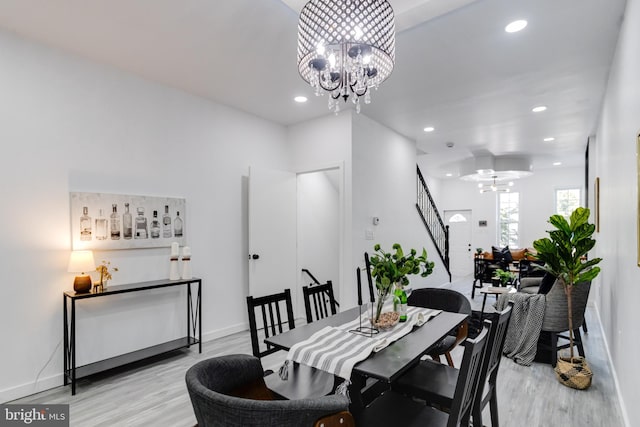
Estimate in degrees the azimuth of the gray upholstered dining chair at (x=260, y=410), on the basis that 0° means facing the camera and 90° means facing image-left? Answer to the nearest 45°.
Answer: approximately 225°

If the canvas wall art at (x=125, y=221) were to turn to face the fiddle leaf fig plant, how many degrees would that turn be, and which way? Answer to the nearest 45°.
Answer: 0° — it already faces it

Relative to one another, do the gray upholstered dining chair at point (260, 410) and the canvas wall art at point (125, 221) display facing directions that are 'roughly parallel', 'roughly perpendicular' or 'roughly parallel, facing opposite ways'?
roughly perpendicular

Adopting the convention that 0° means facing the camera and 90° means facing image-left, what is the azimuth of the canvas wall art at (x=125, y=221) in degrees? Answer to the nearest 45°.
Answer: approximately 315°

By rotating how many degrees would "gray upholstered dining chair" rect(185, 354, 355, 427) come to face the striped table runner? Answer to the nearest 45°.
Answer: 0° — it already faces it

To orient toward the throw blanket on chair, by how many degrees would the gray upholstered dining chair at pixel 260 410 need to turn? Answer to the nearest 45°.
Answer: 0° — it already faces it

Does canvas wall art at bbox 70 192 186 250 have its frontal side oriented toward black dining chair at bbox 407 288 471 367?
yes

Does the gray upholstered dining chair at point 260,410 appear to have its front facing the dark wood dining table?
yes

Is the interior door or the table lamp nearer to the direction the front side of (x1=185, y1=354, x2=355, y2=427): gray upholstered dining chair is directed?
the interior door
